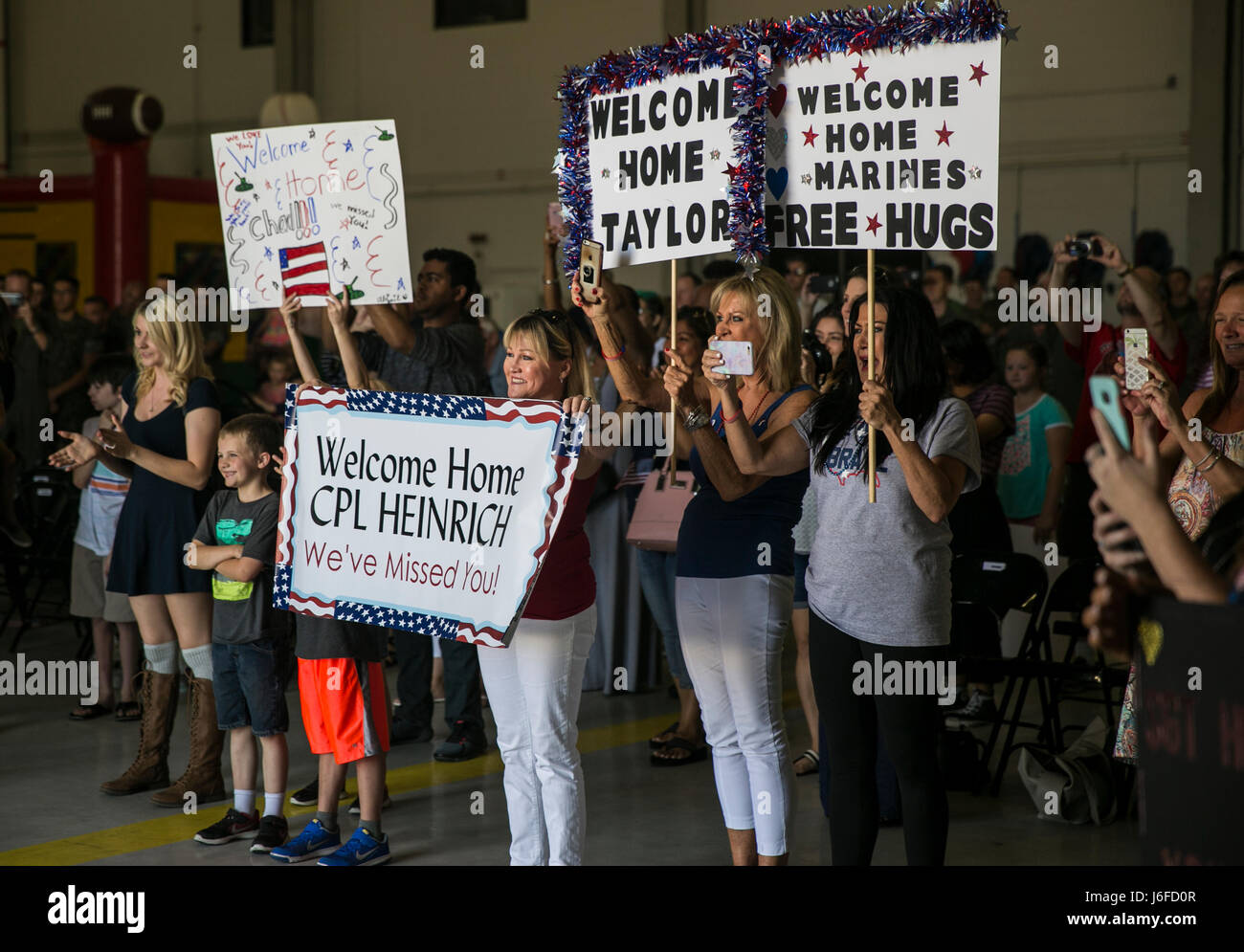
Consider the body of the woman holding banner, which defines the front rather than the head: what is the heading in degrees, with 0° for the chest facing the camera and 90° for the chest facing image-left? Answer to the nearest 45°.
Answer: approximately 45°

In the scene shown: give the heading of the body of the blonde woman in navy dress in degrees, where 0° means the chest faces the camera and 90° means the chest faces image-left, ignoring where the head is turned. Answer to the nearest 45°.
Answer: approximately 45°

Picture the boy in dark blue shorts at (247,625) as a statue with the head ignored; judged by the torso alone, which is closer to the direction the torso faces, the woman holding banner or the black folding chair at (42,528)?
the woman holding banner

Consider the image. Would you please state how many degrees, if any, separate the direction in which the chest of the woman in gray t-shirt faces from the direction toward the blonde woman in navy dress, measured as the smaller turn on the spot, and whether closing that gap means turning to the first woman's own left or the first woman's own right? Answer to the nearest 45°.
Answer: approximately 90° to the first woman's own right

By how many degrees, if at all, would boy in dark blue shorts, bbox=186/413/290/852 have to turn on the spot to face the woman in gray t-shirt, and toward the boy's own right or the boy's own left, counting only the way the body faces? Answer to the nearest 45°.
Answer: approximately 90° to the boy's own left

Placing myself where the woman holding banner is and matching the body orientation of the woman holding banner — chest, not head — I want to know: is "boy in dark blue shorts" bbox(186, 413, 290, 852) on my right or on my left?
on my right
